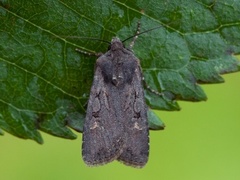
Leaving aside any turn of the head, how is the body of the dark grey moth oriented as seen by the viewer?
away from the camera
